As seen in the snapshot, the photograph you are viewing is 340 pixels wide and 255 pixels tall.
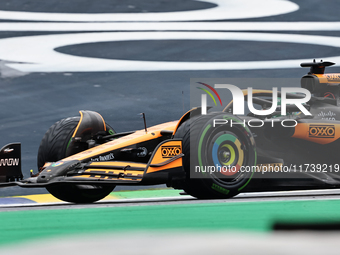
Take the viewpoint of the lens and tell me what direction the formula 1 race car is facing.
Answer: facing the viewer and to the left of the viewer
